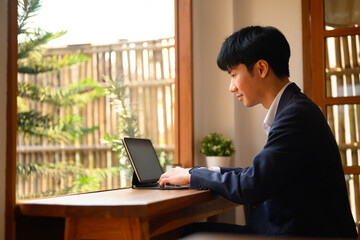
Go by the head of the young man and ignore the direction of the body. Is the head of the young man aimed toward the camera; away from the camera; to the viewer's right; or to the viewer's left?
to the viewer's left

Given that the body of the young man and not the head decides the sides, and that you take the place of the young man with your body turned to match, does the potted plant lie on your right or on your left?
on your right

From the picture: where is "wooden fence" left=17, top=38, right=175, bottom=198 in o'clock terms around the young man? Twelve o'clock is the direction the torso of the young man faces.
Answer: The wooden fence is roughly at 2 o'clock from the young man.

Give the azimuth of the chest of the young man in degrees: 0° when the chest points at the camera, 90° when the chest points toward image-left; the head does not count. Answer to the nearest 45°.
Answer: approximately 90°

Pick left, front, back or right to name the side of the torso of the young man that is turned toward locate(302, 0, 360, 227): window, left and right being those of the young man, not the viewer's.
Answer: right
